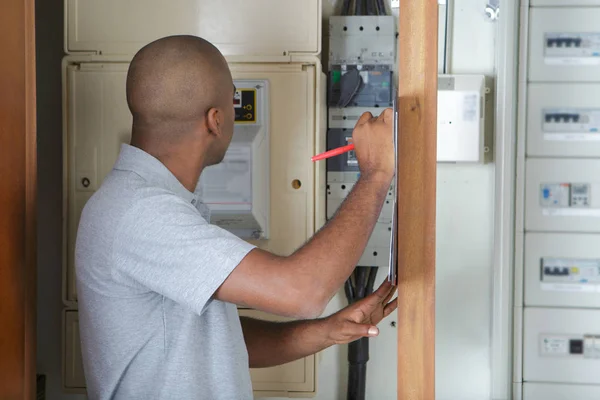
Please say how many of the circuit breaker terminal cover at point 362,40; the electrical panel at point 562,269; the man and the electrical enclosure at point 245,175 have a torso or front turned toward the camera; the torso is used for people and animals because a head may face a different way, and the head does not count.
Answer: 3

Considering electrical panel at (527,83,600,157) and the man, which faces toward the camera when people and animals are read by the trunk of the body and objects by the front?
the electrical panel

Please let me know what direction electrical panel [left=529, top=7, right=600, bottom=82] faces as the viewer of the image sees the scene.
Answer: facing the viewer

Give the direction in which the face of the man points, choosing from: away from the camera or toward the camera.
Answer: away from the camera

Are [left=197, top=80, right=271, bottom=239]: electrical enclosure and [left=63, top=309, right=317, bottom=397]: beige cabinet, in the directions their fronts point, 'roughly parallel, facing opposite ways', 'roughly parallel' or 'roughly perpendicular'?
roughly parallel

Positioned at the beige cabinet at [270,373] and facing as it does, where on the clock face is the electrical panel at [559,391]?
The electrical panel is roughly at 9 o'clock from the beige cabinet.

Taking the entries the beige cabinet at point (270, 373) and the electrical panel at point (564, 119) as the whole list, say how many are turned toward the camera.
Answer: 2

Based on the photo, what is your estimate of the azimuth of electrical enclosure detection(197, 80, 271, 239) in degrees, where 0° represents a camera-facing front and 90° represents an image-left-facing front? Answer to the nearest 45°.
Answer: approximately 0°

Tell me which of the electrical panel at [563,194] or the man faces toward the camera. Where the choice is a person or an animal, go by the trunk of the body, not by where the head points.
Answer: the electrical panel

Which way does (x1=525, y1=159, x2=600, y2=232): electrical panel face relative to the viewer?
toward the camera

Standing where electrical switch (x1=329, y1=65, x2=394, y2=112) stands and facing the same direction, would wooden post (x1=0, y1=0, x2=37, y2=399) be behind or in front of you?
in front

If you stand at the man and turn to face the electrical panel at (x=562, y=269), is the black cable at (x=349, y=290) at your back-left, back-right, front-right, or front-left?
front-left

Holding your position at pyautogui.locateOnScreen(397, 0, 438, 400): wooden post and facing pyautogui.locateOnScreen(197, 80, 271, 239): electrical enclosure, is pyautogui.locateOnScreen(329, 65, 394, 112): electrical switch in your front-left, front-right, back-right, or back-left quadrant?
front-right

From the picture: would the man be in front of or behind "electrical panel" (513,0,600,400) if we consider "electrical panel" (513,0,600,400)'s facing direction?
in front

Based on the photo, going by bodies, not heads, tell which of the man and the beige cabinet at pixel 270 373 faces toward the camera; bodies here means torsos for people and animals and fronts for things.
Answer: the beige cabinet

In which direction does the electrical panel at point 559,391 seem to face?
toward the camera

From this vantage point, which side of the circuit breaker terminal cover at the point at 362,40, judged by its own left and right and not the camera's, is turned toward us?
front
